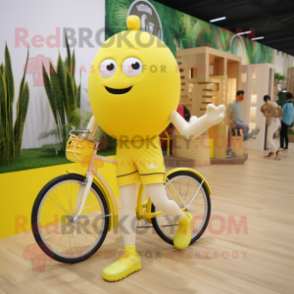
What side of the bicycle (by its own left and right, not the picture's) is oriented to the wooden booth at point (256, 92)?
back

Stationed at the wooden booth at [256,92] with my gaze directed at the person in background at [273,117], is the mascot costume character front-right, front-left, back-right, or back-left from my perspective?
front-right

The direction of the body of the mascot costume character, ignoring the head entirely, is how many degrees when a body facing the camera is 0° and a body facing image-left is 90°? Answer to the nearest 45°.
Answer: approximately 45°

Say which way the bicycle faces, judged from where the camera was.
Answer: facing the viewer and to the left of the viewer

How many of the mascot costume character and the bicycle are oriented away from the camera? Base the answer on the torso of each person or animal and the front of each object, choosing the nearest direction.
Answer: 0
